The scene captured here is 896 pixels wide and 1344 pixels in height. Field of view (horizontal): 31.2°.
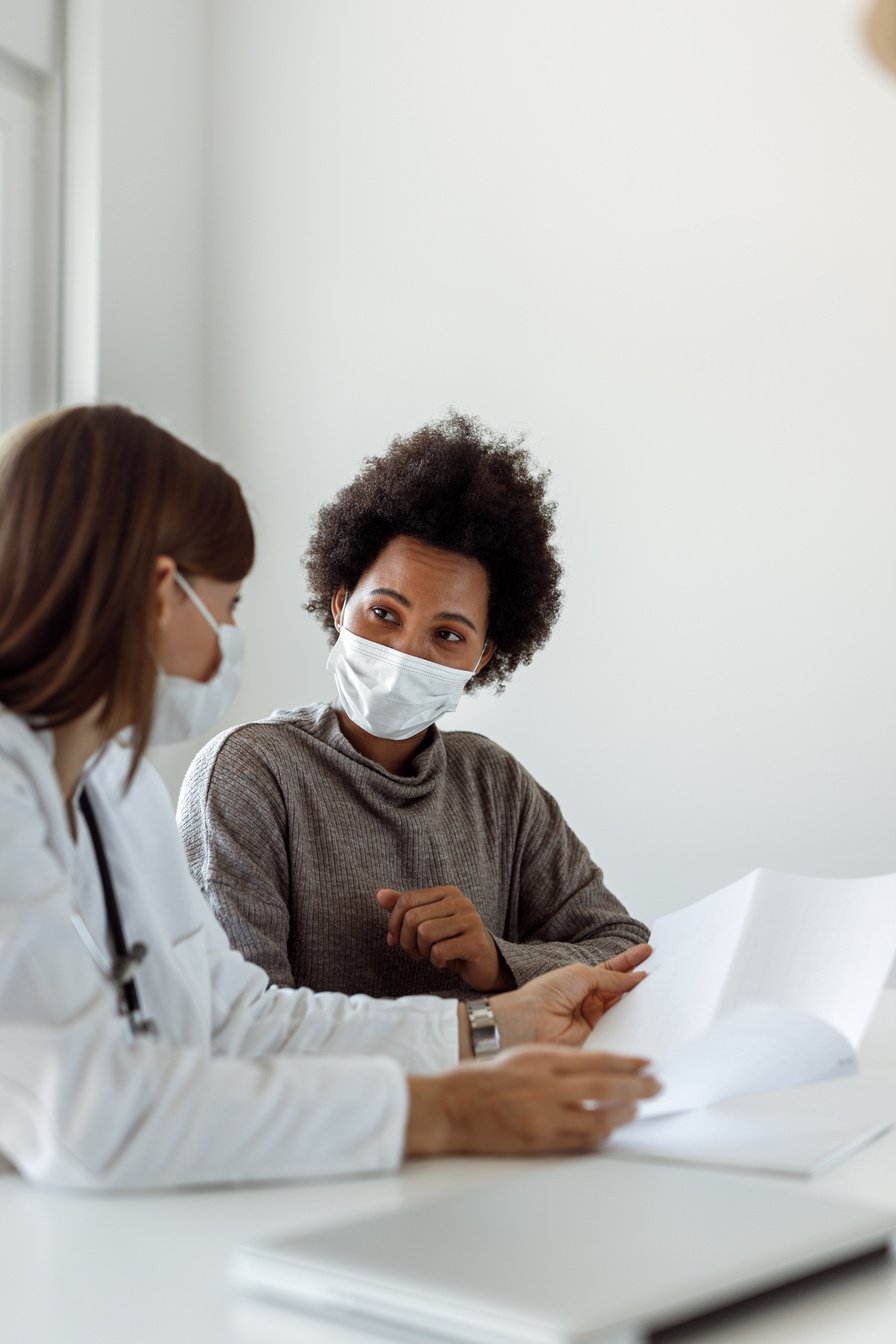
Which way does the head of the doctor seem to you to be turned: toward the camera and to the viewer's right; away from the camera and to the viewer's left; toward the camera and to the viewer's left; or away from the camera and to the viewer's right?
away from the camera and to the viewer's right

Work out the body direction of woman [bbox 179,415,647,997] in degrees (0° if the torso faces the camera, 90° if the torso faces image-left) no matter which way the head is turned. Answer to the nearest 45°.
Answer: approximately 0°

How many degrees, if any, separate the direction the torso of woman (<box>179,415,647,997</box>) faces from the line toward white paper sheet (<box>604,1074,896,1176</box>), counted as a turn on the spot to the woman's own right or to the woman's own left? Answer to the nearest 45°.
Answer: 0° — they already face it

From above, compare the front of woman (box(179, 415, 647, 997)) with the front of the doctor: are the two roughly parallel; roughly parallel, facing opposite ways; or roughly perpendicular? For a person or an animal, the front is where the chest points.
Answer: roughly perpendicular

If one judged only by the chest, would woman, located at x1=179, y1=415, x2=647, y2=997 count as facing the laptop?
yes

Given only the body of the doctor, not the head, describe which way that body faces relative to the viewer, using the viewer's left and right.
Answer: facing to the right of the viewer

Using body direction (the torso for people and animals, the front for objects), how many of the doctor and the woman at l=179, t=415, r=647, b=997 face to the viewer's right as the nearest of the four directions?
1

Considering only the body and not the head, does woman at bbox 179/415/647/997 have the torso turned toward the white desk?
yes
